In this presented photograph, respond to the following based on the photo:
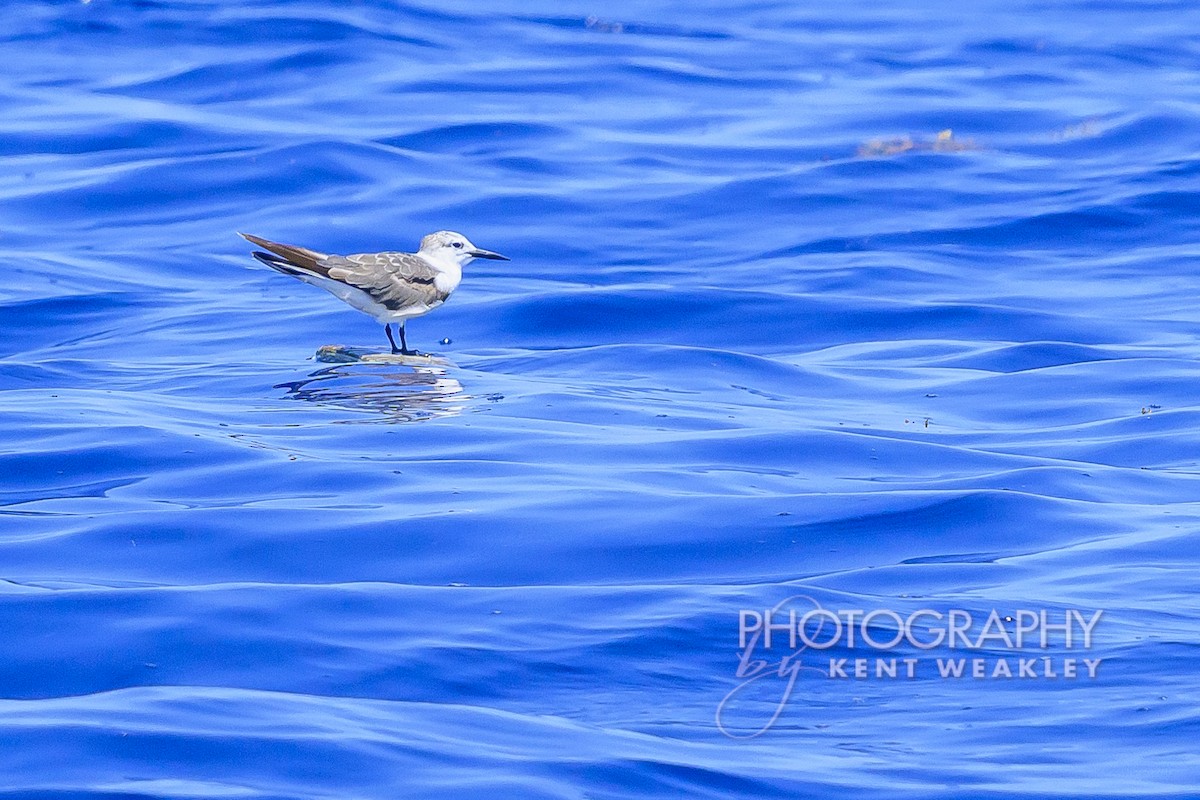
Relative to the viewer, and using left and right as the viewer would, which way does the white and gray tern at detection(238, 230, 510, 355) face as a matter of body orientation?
facing to the right of the viewer

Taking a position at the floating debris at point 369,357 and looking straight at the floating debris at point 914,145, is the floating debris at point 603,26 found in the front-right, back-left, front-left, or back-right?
front-left

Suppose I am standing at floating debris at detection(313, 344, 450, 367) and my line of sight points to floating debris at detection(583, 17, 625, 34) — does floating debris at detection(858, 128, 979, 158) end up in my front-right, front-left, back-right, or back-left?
front-right

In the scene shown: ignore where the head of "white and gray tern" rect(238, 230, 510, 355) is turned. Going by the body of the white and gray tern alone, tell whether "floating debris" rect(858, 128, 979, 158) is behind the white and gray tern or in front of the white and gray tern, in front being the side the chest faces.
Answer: in front
